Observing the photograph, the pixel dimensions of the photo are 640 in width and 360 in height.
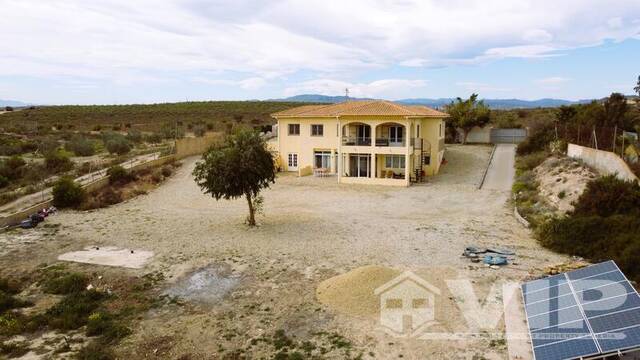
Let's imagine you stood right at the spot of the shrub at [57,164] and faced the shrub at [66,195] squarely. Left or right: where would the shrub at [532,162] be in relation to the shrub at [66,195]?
left

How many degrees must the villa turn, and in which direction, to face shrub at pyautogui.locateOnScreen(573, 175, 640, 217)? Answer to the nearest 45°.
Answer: approximately 45° to its left

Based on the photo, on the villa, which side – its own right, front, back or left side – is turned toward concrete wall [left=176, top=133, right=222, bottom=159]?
right

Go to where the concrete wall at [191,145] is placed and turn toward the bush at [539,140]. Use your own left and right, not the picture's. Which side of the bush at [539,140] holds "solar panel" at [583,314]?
right

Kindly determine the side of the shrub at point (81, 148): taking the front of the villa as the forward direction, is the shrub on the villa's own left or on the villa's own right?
on the villa's own right

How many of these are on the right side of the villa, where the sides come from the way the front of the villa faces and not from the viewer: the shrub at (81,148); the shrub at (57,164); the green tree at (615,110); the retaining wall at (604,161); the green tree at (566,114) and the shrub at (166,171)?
3

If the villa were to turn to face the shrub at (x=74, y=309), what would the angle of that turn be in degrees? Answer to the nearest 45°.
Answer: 0° — it already faces it

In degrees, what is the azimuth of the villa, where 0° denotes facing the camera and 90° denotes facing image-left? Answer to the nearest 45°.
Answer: approximately 0°

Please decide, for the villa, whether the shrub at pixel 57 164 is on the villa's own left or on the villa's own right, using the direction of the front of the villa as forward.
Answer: on the villa's own right

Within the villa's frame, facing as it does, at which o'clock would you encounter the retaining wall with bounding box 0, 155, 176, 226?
The retaining wall is roughly at 2 o'clock from the villa.

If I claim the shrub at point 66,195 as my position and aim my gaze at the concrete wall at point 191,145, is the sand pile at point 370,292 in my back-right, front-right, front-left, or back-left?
back-right

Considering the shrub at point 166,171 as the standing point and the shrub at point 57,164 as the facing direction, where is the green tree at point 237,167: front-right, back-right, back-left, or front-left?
back-left

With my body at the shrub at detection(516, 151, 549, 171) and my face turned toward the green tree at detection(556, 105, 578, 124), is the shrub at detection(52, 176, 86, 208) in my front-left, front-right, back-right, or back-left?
back-left

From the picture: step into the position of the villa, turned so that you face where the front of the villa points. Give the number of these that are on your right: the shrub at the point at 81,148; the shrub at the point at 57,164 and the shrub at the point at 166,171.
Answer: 3

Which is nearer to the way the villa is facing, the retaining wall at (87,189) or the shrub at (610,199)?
the shrub

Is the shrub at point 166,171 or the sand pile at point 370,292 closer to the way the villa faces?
the sand pile
